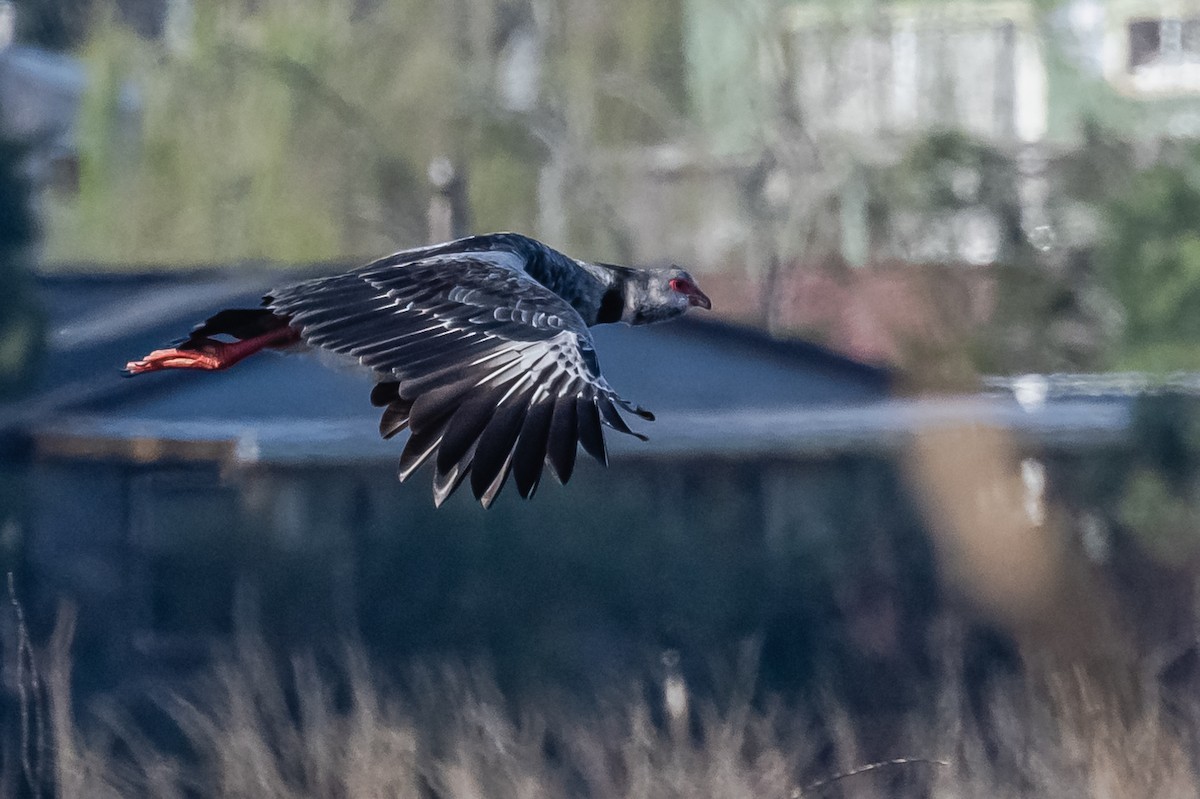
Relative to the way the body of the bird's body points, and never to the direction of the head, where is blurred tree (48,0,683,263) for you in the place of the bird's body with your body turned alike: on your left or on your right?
on your left

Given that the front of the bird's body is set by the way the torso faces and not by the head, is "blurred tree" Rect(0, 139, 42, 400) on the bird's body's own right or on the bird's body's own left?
on the bird's body's own left

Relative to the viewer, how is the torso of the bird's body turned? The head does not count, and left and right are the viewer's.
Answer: facing to the right of the viewer

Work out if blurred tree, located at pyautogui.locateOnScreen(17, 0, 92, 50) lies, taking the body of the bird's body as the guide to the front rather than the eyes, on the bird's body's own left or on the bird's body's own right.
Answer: on the bird's body's own left

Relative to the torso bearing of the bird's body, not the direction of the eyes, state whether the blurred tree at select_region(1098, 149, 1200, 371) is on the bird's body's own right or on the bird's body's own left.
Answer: on the bird's body's own left
